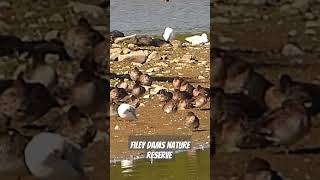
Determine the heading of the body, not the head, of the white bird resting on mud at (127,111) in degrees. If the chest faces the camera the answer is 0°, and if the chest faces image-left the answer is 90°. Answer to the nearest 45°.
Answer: approximately 90°

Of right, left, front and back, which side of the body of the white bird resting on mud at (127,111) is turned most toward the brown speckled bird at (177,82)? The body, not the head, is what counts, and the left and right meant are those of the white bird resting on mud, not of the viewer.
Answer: back

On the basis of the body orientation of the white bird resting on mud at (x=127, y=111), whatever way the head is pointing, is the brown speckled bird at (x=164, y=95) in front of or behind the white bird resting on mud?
behind

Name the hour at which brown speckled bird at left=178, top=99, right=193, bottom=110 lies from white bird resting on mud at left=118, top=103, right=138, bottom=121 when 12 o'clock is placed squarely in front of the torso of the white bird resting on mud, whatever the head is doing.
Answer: The brown speckled bird is roughly at 6 o'clock from the white bird resting on mud.

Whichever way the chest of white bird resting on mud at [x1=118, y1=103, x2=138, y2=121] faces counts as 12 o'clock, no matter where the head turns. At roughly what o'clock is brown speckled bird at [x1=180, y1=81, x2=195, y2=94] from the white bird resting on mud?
The brown speckled bird is roughly at 6 o'clock from the white bird resting on mud.
